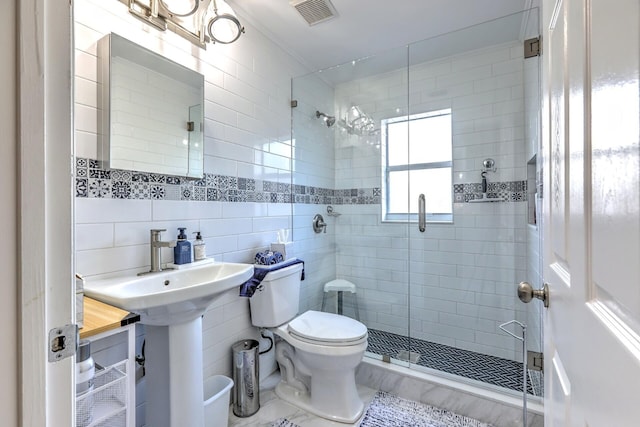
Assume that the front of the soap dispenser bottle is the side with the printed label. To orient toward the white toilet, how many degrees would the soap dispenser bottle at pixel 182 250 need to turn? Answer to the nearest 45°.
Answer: approximately 45° to its left

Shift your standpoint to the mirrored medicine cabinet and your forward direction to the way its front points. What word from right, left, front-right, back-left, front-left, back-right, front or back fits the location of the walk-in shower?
front-left

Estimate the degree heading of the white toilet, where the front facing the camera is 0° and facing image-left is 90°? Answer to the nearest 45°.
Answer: approximately 315°

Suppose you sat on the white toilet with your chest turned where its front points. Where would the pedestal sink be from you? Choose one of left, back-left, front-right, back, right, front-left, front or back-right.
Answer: right

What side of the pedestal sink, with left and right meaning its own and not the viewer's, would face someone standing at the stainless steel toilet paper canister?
left

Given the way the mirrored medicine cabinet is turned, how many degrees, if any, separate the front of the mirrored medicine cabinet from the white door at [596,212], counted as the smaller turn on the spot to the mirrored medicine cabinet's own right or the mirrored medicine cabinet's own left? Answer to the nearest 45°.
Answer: approximately 45° to the mirrored medicine cabinet's own right

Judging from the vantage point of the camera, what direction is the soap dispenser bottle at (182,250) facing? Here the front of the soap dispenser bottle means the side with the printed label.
facing the viewer and to the right of the viewer
